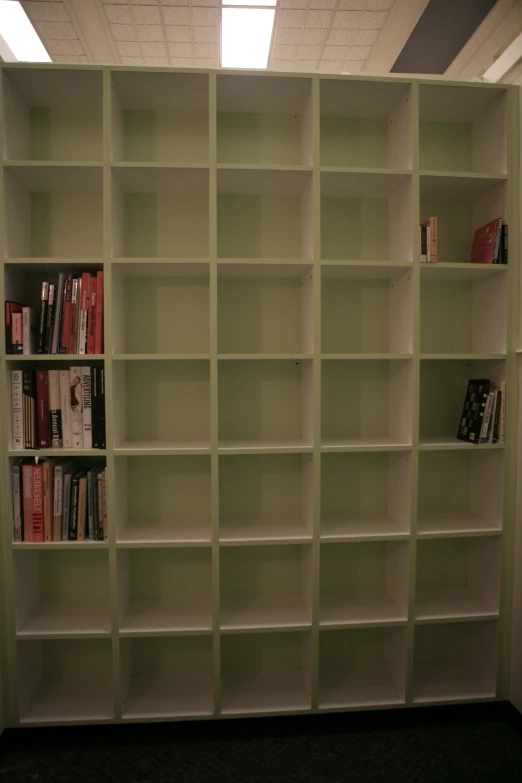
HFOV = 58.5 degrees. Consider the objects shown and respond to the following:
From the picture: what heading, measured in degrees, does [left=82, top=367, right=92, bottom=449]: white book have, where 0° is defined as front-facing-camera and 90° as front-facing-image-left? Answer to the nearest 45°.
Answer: approximately 270°

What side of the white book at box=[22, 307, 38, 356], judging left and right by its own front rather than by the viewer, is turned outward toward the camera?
right

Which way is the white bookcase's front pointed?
toward the camera
